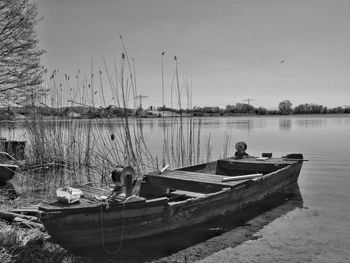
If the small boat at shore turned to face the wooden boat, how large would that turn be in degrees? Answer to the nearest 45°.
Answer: approximately 90° to its right

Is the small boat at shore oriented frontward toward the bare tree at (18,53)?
no
